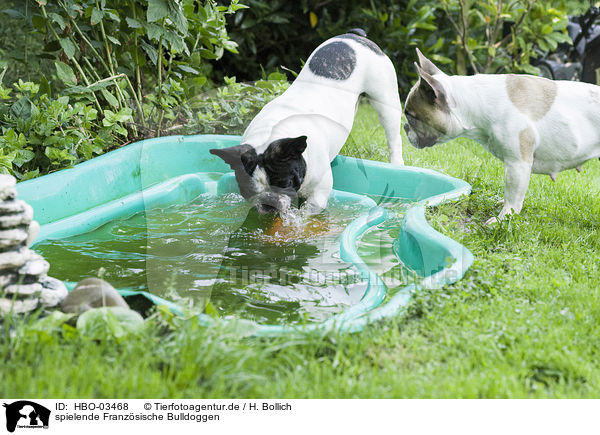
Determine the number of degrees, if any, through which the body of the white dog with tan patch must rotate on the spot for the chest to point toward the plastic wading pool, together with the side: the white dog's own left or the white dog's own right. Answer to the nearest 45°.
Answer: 0° — it already faces it

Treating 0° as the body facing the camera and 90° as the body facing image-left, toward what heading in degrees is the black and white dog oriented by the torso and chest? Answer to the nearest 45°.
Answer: approximately 45°

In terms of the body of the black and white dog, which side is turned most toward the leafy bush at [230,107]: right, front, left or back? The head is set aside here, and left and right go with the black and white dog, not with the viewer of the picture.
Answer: right

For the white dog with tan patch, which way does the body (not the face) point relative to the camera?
to the viewer's left

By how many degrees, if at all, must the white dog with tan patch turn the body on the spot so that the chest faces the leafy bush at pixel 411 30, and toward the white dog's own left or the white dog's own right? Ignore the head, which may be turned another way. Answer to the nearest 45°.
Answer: approximately 90° to the white dog's own right

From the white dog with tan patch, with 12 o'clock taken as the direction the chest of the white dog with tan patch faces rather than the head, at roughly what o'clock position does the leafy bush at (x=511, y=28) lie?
The leafy bush is roughly at 3 o'clock from the white dog with tan patch.

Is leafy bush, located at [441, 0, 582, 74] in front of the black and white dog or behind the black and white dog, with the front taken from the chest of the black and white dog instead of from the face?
behind
